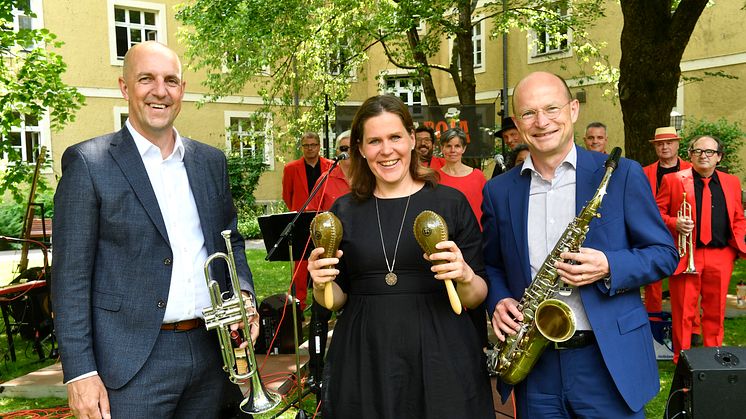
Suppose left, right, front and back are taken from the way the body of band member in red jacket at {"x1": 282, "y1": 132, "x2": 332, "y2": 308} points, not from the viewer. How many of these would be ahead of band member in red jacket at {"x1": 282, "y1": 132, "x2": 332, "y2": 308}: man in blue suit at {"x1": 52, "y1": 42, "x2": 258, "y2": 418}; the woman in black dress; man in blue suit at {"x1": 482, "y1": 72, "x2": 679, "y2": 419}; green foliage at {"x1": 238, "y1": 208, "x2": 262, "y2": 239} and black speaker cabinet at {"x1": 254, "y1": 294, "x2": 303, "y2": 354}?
4

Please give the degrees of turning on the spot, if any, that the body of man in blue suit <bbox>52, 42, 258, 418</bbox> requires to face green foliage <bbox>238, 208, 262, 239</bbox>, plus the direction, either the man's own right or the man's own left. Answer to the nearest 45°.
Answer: approximately 135° to the man's own left

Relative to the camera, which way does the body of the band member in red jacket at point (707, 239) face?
toward the camera

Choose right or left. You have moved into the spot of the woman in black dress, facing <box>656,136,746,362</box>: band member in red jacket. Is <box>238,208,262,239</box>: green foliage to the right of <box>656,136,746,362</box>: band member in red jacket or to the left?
left

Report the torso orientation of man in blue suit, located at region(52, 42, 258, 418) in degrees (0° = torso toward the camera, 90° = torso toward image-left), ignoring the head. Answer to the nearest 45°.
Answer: approximately 315°

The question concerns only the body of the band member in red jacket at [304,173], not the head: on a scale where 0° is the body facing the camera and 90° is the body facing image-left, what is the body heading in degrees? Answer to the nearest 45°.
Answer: approximately 0°

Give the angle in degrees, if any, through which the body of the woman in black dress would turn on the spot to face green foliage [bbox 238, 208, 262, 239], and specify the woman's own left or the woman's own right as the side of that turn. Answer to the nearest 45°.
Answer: approximately 180°

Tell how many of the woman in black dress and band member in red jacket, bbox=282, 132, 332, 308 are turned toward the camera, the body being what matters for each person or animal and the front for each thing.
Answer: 2

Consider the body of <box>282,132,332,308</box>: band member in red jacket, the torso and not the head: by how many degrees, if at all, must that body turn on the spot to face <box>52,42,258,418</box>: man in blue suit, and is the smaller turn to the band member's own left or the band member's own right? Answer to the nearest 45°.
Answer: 0° — they already face them

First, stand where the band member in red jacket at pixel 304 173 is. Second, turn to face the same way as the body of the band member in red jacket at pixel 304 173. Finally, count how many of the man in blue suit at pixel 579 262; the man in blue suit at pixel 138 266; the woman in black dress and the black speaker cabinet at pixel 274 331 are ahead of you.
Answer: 4

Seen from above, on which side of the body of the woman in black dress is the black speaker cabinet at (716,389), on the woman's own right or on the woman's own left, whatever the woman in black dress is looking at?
on the woman's own left

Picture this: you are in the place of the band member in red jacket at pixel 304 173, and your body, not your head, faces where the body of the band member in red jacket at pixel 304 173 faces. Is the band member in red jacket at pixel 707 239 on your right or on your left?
on your left

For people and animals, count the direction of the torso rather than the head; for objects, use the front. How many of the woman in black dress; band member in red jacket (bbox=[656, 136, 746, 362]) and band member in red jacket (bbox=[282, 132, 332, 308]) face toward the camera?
3

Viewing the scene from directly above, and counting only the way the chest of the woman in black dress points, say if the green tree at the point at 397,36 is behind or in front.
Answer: behind

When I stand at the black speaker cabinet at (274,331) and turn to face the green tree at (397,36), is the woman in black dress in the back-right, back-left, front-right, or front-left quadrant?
back-right
